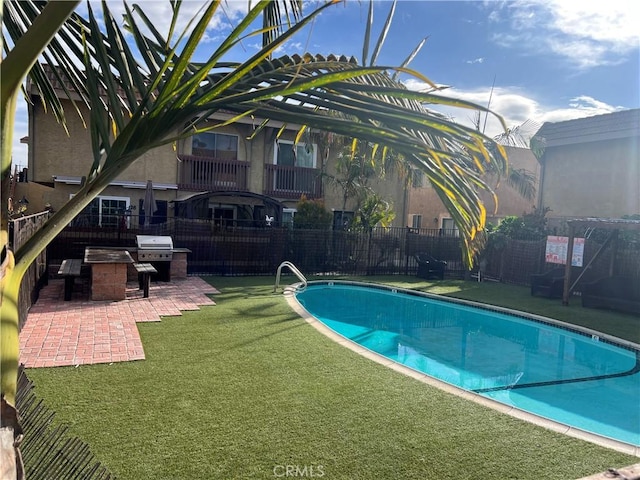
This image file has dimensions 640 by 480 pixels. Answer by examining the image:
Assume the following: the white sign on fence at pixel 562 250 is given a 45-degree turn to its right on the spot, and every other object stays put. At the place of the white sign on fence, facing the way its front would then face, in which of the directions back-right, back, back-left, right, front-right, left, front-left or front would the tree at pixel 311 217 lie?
front-right

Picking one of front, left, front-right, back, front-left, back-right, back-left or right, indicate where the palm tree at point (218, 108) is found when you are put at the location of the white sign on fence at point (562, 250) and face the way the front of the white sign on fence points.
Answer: front

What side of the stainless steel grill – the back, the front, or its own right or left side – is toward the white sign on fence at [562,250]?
left

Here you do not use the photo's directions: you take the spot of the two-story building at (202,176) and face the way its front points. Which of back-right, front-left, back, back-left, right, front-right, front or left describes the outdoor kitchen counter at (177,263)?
front

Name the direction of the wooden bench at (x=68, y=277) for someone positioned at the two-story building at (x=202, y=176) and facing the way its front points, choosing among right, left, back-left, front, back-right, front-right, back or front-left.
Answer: front

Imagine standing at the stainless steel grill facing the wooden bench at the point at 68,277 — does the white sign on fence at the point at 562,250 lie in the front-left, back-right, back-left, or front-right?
back-left

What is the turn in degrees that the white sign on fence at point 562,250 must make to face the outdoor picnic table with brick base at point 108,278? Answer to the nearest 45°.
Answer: approximately 45° to its right

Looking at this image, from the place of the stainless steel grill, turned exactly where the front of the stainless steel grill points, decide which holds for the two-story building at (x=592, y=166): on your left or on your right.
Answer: on your left

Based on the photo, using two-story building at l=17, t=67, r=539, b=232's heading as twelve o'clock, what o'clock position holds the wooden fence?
The wooden fence is roughly at 12 o'clock from the two-story building.

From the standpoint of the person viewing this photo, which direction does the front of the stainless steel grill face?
facing the viewer

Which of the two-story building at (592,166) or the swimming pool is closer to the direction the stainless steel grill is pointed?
the swimming pool

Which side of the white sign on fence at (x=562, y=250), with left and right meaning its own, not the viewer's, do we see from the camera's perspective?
front

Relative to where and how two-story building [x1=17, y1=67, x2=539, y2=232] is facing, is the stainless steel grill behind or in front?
in front
